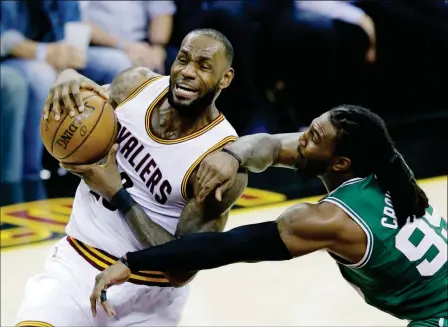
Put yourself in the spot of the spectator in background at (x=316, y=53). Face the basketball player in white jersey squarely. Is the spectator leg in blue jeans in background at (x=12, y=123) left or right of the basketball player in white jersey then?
right

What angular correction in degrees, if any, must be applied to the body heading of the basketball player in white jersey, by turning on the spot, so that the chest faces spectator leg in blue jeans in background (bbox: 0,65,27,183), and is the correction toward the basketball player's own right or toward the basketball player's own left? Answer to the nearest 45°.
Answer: approximately 135° to the basketball player's own right

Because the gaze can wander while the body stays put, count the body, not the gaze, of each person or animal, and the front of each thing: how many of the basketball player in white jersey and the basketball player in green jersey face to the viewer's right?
0

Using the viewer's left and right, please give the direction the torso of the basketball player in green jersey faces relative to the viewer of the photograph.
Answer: facing away from the viewer and to the left of the viewer

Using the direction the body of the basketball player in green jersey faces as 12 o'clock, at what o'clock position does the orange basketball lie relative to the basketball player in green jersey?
The orange basketball is roughly at 11 o'clock from the basketball player in green jersey.

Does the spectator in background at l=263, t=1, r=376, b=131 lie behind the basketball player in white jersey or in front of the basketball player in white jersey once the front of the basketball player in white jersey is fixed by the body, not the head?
behind

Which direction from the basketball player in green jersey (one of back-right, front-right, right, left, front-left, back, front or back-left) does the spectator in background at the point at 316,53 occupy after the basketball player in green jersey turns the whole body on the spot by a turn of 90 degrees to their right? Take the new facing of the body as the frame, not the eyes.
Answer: front-left

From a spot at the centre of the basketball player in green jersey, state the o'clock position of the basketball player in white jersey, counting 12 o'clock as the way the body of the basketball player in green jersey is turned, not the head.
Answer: The basketball player in white jersey is roughly at 11 o'clock from the basketball player in green jersey.

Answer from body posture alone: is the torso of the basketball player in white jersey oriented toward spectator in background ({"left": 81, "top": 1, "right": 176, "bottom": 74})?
no

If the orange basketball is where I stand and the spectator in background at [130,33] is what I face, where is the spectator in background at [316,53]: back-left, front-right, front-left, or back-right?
front-right

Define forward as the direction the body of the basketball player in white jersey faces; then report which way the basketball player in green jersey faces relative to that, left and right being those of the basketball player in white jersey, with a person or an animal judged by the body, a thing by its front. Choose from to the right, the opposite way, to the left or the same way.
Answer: to the right

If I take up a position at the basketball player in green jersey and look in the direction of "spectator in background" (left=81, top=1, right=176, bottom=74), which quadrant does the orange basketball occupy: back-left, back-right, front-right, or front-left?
front-left

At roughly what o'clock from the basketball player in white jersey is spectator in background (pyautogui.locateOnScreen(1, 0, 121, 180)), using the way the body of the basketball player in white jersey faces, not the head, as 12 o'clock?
The spectator in background is roughly at 4 o'clock from the basketball player in white jersey.

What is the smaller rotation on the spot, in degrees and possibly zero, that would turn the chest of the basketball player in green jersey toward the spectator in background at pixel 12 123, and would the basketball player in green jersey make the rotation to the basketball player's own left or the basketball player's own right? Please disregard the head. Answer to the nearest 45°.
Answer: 0° — they already face them

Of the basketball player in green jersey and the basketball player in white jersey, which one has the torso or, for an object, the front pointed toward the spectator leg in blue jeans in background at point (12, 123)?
the basketball player in green jersey

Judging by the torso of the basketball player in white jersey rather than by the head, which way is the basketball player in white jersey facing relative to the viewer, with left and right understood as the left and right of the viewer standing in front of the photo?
facing the viewer and to the left of the viewer
